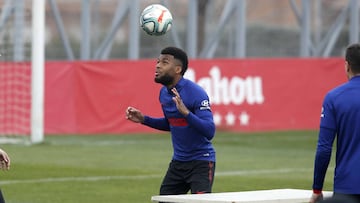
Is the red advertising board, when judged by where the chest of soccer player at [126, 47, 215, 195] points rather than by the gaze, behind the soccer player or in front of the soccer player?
behind

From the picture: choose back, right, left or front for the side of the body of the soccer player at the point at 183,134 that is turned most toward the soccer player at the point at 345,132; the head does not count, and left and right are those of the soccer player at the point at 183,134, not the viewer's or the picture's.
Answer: left

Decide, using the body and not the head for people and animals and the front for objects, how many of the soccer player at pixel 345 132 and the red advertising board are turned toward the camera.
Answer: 1

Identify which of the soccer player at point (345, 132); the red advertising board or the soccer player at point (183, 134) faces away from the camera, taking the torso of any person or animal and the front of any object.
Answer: the soccer player at point (345, 132)

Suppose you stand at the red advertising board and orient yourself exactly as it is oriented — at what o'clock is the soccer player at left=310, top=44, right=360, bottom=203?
The soccer player is roughly at 12 o'clock from the red advertising board.

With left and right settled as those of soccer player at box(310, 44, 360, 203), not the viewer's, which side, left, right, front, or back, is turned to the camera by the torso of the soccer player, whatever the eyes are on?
back
